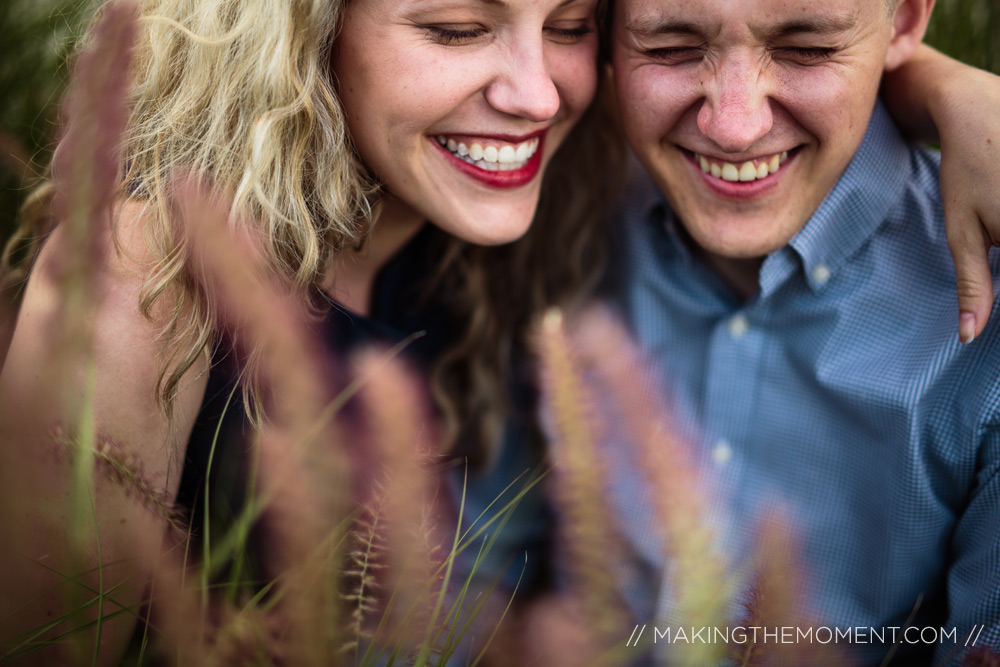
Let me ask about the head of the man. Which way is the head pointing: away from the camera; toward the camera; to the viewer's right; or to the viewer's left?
toward the camera

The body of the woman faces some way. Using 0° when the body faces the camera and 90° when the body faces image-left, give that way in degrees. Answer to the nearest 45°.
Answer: approximately 315°

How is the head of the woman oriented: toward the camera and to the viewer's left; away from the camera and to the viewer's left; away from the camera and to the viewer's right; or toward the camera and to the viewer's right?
toward the camera and to the viewer's right

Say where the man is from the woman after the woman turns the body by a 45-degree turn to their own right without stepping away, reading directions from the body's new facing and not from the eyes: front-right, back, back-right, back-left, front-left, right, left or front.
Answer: left
